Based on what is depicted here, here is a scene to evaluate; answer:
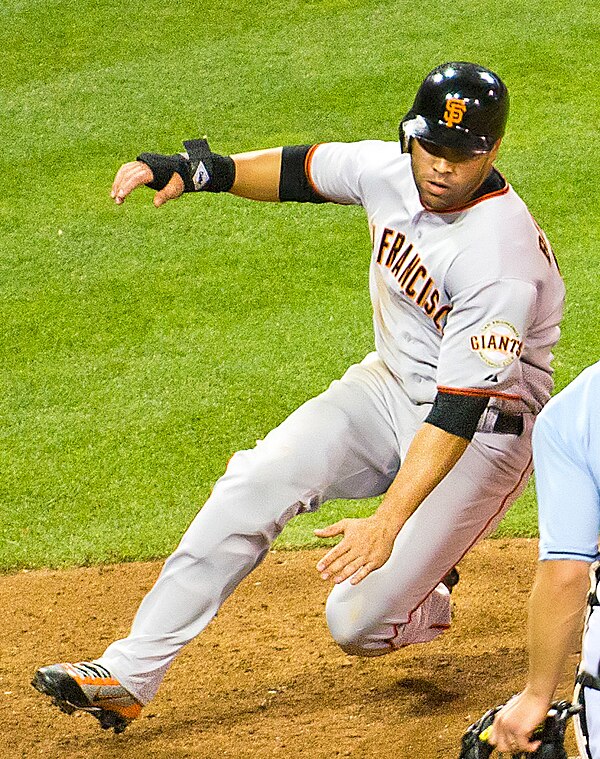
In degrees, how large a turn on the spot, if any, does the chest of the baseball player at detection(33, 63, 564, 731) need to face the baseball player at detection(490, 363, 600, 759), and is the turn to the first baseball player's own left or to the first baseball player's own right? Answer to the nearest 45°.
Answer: approximately 45° to the first baseball player's own left
